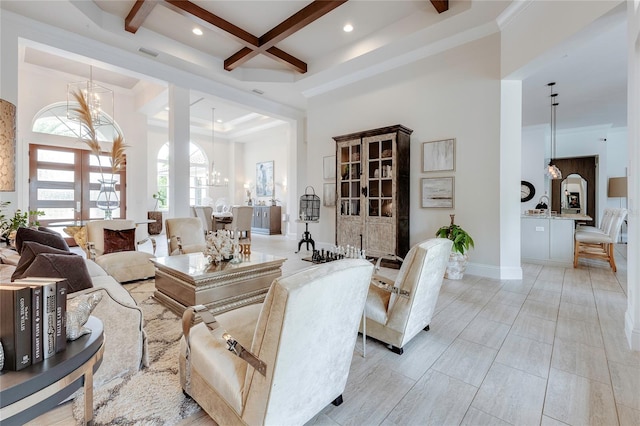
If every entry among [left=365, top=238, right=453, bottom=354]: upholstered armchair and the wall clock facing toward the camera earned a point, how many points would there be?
1

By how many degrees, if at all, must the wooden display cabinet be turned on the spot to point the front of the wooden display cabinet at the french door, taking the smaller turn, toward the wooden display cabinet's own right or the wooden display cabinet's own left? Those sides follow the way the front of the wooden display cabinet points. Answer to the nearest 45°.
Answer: approximately 45° to the wooden display cabinet's own right

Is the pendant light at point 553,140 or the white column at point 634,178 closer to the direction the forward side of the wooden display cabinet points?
the white column

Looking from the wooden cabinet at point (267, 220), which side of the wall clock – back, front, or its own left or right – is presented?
right

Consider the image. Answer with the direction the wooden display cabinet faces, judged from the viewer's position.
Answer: facing the viewer and to the left of the viewer

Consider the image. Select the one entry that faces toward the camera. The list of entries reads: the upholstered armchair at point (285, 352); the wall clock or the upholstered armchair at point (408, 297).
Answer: the wall clock

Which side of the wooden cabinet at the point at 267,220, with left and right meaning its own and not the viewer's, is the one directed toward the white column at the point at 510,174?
left

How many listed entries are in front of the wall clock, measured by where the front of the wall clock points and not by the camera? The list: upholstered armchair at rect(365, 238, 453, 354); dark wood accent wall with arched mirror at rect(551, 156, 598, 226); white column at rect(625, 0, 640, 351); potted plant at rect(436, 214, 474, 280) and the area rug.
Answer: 4

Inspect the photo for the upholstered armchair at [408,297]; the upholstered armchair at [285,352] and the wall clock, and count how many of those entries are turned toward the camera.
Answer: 1

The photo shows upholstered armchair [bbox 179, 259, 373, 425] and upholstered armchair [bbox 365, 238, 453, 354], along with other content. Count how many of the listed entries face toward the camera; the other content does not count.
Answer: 0

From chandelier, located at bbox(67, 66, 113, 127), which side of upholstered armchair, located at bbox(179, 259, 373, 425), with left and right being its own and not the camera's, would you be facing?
front

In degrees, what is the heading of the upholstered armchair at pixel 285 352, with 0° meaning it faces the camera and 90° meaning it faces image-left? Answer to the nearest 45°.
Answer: approximately 135°

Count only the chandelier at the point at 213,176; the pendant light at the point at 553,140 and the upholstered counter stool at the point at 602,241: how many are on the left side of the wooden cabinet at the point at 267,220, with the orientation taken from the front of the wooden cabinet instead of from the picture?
2

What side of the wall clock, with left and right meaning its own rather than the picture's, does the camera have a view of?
front
